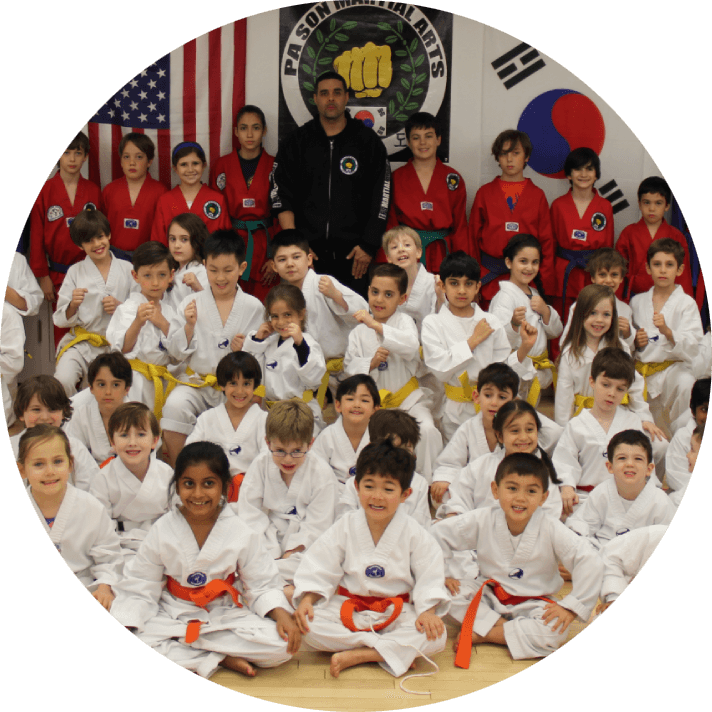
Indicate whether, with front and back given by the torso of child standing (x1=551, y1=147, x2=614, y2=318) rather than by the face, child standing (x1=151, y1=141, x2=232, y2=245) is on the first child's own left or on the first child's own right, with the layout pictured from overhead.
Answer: on the first child's own right

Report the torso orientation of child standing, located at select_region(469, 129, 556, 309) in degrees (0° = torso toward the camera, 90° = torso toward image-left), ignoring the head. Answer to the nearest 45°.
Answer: approximately 0°

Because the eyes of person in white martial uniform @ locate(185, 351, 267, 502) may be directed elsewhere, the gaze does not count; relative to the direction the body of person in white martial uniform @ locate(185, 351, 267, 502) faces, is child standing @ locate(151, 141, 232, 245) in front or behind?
behind
